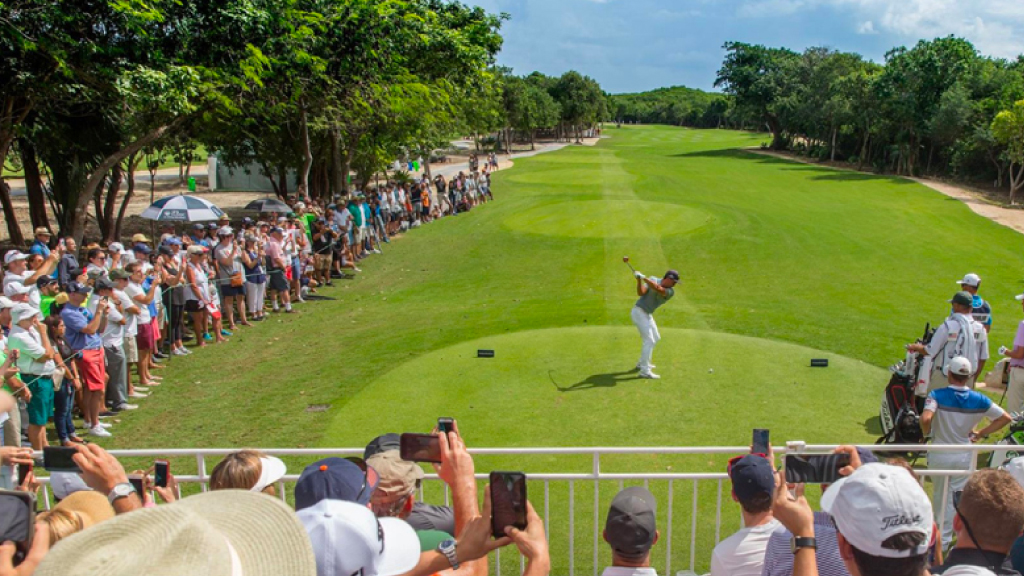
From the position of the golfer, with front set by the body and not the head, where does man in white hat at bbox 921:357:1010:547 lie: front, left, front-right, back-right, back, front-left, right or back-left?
front-right

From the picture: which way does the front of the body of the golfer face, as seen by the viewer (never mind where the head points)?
to the viewer's right

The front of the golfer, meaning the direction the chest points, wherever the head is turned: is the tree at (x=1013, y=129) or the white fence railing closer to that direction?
the tree

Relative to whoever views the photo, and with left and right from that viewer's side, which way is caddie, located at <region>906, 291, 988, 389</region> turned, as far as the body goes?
facing away from the viewer and to the left of the viewer

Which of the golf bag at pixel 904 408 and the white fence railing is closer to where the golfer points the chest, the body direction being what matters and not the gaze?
the golf bag

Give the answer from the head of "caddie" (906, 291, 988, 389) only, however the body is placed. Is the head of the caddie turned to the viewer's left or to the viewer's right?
to the viewer's left

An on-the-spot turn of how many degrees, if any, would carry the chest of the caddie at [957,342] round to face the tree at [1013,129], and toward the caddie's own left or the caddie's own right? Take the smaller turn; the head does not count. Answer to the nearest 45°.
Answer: approximately 45° to the caddie's own right

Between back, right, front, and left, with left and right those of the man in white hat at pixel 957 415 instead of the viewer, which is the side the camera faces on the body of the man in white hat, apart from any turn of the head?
back

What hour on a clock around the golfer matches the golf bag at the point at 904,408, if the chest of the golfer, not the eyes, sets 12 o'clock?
The golf bag is roughly at 1 o'clock from the golfer.
